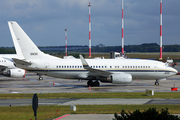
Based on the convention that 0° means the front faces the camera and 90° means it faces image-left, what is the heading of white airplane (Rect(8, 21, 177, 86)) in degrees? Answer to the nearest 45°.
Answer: approximately 270°
